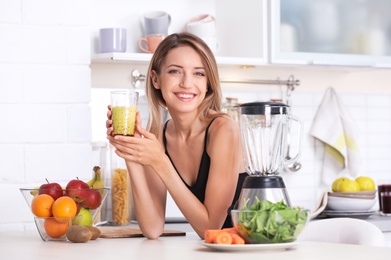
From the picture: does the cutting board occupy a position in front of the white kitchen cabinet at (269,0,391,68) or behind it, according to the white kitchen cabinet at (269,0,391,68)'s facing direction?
in front

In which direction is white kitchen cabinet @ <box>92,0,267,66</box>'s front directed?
toward the camera

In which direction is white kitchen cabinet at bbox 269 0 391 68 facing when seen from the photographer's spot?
facing the viewer

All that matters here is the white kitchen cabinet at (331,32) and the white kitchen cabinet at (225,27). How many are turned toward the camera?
2

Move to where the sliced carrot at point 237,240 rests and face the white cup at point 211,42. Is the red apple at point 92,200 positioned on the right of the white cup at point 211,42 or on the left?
left

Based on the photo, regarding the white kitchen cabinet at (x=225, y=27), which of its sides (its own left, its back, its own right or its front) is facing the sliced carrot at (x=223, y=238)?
front

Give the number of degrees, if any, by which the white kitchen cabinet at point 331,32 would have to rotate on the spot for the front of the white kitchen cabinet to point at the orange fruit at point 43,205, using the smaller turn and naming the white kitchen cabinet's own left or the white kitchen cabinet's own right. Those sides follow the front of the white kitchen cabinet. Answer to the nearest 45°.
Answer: approximately 45° to the white kitchen cabinet's own right

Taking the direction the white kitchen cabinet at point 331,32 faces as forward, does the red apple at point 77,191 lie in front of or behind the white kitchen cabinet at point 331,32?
in front

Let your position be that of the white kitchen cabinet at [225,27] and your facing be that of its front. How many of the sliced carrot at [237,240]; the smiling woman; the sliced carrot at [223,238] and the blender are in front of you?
4

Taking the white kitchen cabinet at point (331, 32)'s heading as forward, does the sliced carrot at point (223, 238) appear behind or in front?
in front
